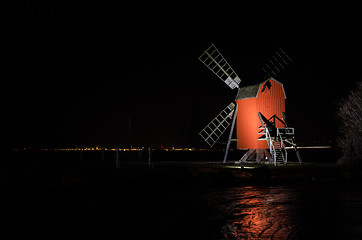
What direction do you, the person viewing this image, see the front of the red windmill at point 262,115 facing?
facing away from the viewer and to the left of the viewer
